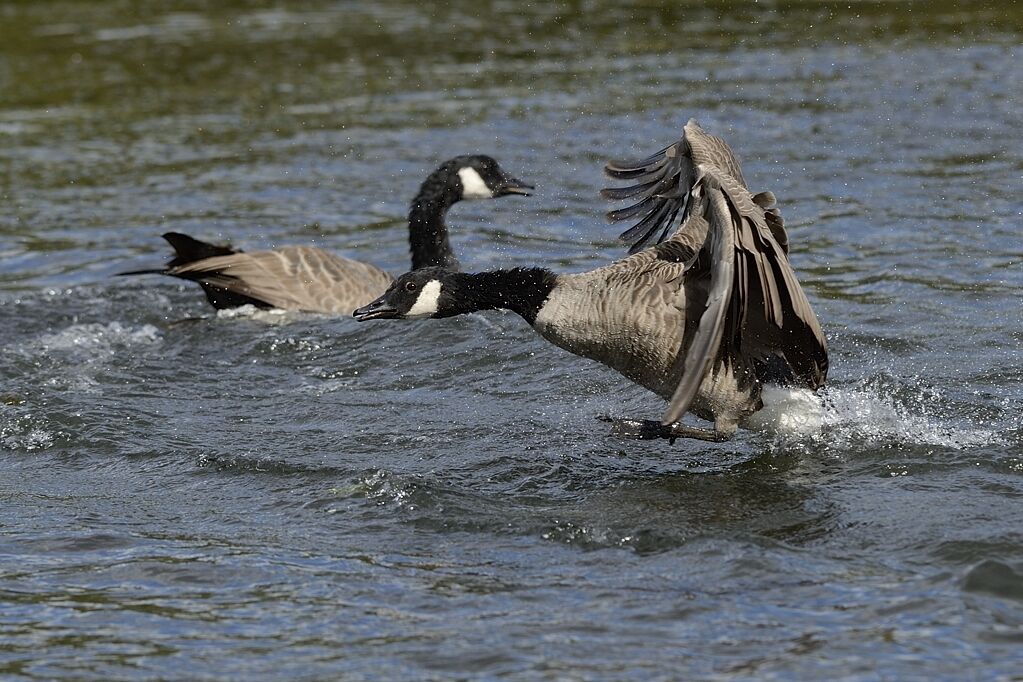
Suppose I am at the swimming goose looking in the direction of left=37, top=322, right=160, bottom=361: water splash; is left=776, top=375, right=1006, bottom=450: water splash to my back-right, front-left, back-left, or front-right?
back-left

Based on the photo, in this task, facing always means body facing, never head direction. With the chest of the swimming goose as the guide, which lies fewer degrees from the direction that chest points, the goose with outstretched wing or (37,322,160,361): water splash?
the goose with outstretched wing

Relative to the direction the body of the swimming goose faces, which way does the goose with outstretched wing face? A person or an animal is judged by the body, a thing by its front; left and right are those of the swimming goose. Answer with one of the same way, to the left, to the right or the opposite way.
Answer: the opposite way

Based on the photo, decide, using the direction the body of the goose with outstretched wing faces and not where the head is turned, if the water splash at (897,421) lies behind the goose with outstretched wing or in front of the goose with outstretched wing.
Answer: behind

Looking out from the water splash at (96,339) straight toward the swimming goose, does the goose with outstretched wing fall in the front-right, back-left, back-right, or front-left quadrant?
front-right

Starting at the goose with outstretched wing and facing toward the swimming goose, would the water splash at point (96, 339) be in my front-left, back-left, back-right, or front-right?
front-left

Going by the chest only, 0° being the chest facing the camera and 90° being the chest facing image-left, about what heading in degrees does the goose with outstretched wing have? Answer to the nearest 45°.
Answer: approximately 90°

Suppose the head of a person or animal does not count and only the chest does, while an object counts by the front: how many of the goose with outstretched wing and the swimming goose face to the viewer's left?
1

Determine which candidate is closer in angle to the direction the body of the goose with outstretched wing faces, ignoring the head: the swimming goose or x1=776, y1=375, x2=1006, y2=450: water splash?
the swimming goose

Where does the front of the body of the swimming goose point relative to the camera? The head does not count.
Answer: to the viewer's right

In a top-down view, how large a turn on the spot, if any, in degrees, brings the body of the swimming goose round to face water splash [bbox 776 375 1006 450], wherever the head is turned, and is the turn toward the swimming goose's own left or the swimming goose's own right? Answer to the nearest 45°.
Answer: approximately 45° to the swimming goose's own right

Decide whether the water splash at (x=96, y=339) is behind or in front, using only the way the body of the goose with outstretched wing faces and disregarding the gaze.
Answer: in front

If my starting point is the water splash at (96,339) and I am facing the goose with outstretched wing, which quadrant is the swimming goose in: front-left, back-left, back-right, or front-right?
front-left
